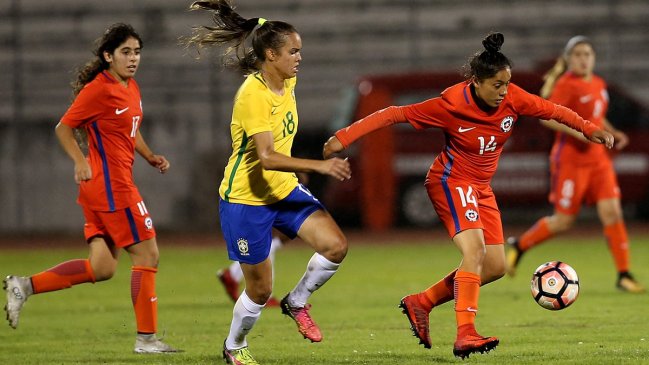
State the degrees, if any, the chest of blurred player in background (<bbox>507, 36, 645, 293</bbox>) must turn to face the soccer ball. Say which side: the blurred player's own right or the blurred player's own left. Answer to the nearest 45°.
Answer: approximately 45° to the blurred player's own right
